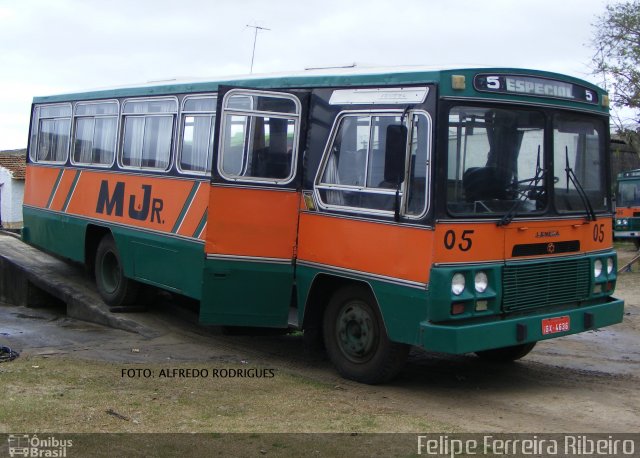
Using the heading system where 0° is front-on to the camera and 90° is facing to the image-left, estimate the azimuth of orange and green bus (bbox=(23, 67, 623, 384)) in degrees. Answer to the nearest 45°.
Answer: approximately 315°

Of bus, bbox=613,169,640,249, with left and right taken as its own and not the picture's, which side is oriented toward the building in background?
right

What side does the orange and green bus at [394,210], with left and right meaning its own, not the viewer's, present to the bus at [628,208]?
left

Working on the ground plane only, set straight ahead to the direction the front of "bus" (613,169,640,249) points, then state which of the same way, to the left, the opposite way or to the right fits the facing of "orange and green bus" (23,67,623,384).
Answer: to the left

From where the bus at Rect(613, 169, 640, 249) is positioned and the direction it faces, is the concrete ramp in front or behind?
in front

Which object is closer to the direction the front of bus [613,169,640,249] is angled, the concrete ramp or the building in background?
the concrete ramp

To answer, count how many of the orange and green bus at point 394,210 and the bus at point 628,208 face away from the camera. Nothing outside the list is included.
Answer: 0

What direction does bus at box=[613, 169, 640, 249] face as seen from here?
toward the camera

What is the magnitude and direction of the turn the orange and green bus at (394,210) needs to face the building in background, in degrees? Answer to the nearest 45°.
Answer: approximately 180°

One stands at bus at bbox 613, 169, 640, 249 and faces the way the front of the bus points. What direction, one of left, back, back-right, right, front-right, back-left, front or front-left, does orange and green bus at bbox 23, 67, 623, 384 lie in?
front
